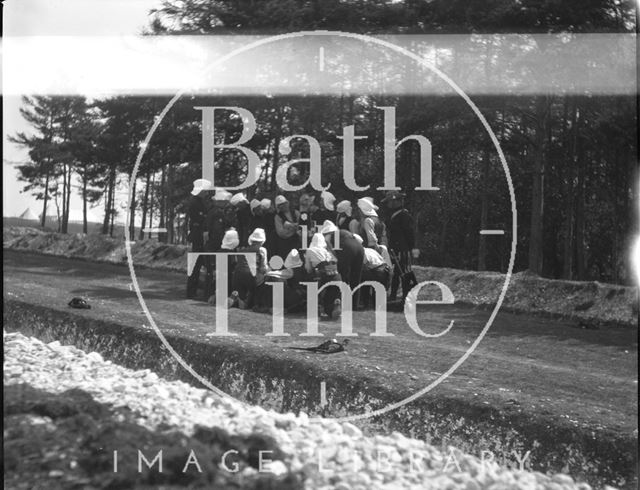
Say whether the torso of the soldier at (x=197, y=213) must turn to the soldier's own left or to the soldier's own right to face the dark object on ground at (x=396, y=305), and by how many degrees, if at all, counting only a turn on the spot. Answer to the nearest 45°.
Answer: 0° — they already face it

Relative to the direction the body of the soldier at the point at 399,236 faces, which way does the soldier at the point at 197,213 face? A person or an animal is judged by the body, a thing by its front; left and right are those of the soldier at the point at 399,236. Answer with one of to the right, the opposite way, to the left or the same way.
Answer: the opposite way

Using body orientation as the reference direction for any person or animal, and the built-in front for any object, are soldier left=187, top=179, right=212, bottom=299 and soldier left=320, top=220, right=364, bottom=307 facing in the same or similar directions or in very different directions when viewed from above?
very different directions

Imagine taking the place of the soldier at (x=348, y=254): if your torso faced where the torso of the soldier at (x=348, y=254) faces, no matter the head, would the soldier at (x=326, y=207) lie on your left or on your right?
on your left

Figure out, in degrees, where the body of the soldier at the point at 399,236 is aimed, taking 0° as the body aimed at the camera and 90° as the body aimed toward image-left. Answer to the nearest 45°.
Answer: approximately 90°

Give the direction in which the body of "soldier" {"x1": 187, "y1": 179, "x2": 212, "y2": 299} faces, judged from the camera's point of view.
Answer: to the viewer's right

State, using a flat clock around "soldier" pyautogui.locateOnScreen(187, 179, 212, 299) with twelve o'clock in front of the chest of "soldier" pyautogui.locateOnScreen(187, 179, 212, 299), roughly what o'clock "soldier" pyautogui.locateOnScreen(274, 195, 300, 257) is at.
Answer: "soldier" pyautogui.locateOnScreen(274, 195, 300, 257) is roughly at 12 o'clock from "soldier" pyautogui.locateOnScreen(187, 179, 212, 299).
